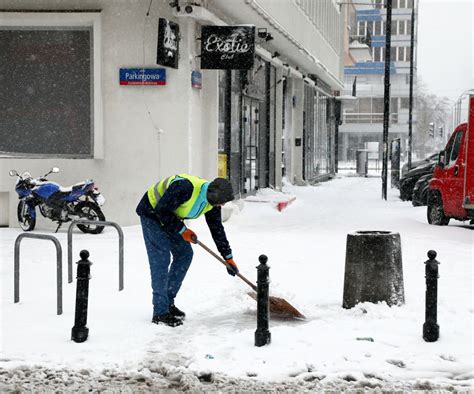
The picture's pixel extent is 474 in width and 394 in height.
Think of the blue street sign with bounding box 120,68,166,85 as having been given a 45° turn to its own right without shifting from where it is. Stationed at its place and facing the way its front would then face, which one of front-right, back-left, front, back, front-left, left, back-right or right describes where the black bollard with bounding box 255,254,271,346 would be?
front-left

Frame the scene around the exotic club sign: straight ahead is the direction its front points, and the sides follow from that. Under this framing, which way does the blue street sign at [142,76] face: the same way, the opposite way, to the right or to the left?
the same way

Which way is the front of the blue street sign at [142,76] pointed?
toward the camera

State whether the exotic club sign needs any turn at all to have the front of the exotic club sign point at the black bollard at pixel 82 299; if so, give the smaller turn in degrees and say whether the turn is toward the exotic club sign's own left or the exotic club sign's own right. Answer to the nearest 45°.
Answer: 0° — it already faces it

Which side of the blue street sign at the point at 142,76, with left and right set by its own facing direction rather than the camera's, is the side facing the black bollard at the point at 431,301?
front

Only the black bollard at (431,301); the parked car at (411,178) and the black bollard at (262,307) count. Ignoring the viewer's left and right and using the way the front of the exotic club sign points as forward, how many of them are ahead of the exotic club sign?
2

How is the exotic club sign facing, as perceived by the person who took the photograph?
facing the viewer

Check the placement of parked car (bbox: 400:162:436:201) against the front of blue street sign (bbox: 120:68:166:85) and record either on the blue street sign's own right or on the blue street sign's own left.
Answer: on the blue street sign's own left

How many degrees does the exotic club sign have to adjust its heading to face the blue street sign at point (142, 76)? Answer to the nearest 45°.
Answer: approximately 90° to its right

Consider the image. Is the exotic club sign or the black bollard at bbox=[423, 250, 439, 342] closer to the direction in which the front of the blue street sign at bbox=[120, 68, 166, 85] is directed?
the black bollard

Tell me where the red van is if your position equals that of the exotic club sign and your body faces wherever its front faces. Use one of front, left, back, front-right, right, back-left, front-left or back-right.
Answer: left

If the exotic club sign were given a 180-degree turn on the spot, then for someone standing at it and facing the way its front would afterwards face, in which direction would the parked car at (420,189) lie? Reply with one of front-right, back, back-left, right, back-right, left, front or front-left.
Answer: front-right

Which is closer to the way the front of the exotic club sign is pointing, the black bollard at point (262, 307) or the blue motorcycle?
the black bollard

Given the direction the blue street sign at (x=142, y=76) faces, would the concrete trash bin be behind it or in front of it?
in front

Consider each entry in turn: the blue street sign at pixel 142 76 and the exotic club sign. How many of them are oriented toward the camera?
2

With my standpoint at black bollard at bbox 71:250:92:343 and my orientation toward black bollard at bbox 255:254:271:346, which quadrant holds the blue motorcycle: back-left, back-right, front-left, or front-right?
back-left

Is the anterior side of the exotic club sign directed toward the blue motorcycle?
no

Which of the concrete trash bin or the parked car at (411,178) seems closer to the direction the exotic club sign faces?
the concrete trash bin

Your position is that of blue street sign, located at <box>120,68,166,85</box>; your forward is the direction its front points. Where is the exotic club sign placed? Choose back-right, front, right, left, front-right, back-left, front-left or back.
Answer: left
